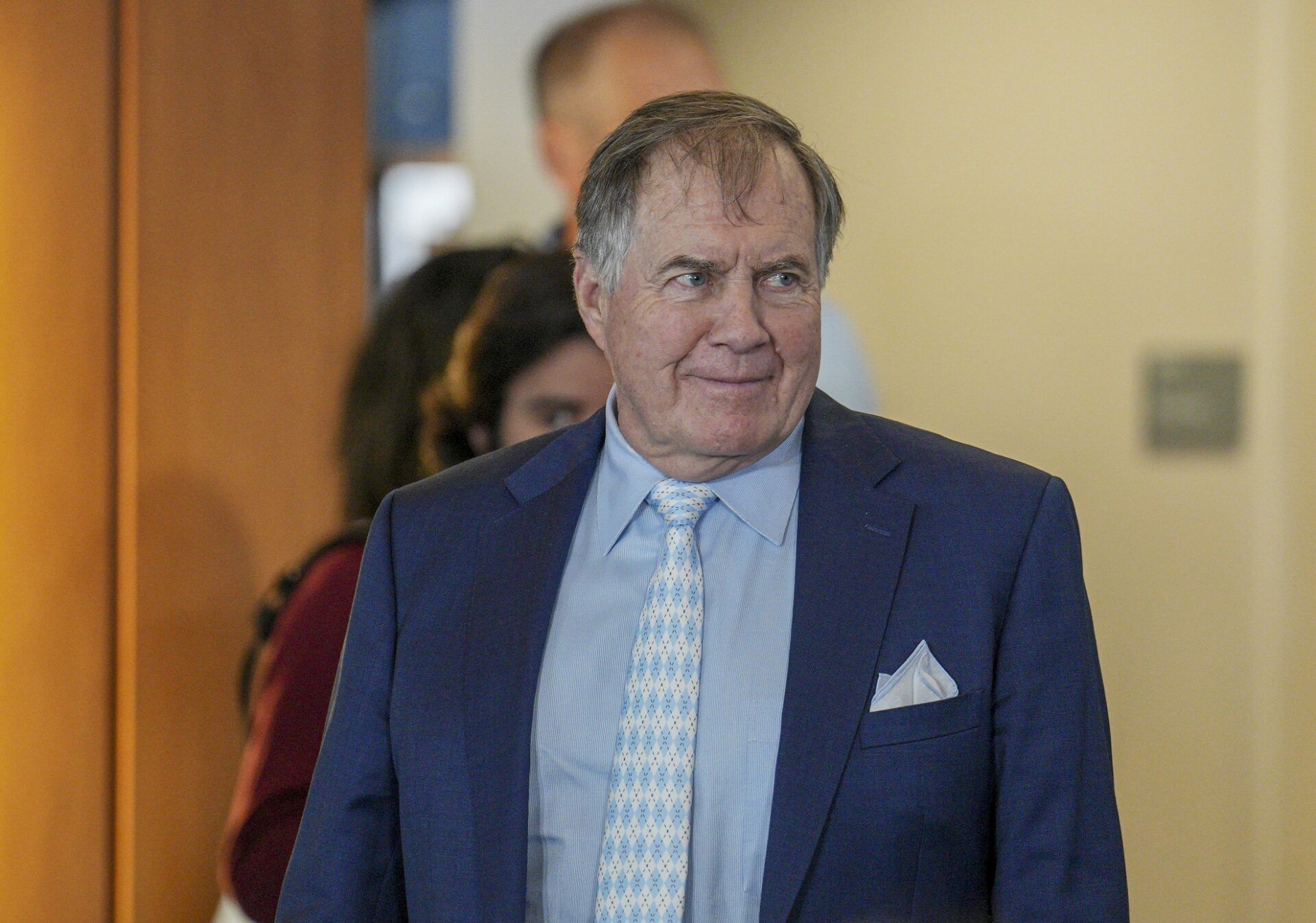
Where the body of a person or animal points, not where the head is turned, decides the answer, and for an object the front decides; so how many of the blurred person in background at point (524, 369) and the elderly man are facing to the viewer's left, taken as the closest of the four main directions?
0

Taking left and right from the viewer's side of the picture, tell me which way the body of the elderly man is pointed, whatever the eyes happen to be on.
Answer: facing the viewer

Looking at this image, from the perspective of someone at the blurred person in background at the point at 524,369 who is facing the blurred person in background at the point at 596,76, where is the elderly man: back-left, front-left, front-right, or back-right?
back-right

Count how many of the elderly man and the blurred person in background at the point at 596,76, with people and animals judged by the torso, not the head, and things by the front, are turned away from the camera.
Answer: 0

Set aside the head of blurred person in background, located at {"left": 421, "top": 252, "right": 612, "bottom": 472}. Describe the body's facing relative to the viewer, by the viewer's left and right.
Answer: facing the viewer and to the right of the viewer

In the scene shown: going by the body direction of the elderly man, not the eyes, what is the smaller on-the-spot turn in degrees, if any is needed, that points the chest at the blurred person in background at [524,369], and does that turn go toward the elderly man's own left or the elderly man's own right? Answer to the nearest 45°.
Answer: approximately 180°
